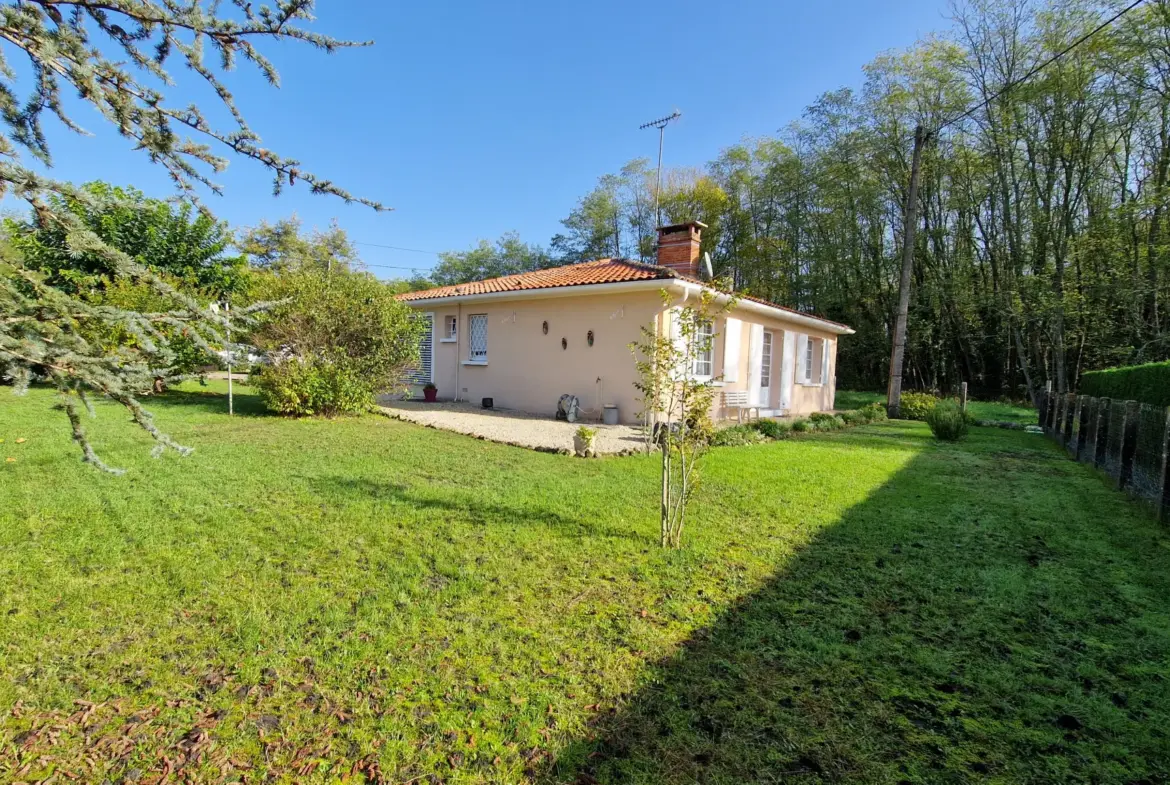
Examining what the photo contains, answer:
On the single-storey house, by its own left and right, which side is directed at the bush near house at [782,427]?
front

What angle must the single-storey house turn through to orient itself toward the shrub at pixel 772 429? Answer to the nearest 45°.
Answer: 0° — it already faces it

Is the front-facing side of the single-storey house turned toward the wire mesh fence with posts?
yes

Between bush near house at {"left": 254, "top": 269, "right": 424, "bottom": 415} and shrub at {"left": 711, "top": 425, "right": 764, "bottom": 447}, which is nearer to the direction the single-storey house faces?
the shrub

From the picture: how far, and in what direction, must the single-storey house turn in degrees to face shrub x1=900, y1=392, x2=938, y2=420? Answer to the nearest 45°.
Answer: approximately 45° to its left

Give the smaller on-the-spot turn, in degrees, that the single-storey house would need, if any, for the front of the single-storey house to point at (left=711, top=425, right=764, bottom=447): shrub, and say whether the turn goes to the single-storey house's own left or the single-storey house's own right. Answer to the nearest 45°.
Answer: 0° — it already faces it

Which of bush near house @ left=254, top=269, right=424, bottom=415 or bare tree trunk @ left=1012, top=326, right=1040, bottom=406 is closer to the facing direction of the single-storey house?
the bare tree trunk

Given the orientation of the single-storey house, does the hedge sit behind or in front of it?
in front

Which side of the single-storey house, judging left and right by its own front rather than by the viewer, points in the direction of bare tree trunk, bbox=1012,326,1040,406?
left

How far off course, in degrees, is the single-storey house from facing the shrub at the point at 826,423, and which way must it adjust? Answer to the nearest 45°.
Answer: approximately 45° to its left

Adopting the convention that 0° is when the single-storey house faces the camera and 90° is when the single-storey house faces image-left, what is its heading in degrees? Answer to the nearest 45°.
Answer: approximately 315°

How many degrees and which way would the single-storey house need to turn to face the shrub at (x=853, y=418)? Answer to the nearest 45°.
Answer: approximately 45° to its left
